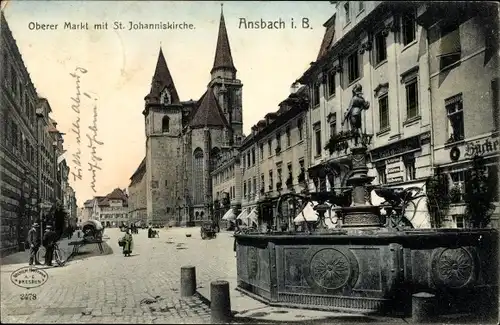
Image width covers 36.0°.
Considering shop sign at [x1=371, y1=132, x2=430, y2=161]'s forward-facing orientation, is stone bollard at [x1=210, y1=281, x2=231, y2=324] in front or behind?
in front

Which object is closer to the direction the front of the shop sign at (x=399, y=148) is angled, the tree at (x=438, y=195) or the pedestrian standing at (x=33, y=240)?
the pedestrian standing

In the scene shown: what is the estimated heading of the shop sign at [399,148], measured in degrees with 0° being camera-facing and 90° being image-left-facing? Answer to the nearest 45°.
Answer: approximately 45°

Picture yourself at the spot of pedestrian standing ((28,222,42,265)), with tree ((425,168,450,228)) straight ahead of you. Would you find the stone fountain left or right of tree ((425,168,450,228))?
right

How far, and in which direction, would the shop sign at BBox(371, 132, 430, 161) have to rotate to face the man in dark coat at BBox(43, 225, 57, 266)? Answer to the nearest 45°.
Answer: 0° — it already faces them

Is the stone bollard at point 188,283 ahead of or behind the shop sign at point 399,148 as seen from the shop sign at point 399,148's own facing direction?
ahead

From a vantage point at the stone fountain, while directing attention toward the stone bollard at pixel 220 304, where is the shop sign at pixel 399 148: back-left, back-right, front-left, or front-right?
back-right
